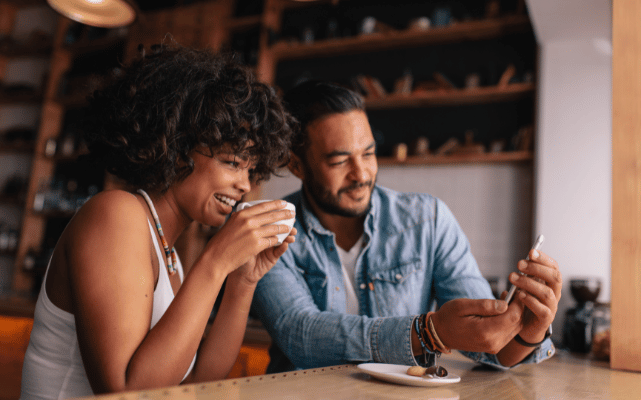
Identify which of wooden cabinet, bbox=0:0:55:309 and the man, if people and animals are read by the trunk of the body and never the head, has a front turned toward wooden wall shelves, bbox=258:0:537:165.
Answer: wooden cabinet, bbox=0:0:55:309

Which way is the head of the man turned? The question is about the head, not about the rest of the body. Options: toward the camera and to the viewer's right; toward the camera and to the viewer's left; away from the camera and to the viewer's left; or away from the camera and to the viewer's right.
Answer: toward the camera and to the viewer's right

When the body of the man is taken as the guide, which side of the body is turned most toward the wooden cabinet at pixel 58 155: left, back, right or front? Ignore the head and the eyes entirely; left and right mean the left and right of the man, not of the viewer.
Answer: back

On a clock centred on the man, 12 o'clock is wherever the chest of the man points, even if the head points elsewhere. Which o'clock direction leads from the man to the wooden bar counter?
The wooden bar counter is roughly at 1 o'clock from the man.

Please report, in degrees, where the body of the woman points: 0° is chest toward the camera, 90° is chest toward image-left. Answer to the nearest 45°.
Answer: approximately 270°

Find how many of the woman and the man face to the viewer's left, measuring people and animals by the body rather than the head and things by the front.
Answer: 0

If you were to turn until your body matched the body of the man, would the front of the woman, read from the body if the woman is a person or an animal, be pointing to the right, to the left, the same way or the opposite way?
to the left

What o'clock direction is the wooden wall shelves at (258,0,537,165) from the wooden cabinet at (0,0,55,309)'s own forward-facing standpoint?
the wooden wall shelves at (258,0,537,165) is roughly at 9 o'clock from the wooden cabinet at (0,0,55,309).

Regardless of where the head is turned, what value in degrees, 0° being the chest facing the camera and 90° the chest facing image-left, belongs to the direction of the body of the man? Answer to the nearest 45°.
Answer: approximately 315°

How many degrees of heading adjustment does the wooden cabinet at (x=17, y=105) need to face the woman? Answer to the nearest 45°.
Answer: approximately 45° to its right

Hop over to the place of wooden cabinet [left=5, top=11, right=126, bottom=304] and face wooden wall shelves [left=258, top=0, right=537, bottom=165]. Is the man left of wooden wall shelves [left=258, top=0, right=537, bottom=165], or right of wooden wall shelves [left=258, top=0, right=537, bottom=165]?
right

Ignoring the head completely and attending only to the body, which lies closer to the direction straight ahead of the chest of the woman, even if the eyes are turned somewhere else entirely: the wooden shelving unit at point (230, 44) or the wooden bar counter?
the wooden bar counter

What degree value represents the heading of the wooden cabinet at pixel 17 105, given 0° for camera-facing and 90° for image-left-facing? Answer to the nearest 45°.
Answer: approximately 315°
